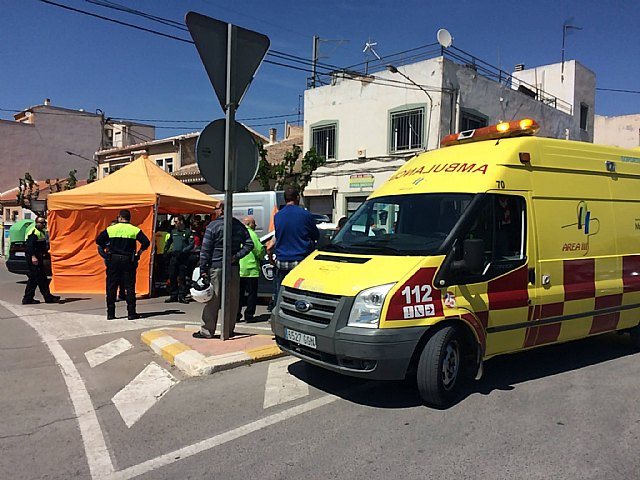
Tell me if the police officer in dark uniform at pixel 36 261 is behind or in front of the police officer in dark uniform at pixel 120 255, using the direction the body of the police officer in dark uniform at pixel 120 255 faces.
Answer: in front

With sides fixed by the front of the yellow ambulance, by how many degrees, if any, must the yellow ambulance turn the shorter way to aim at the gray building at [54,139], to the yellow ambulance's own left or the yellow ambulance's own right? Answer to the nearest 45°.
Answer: approximately 90° to the yellow ambulance's own right

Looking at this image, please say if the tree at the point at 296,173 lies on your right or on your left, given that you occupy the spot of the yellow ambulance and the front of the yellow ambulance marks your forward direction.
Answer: on your right

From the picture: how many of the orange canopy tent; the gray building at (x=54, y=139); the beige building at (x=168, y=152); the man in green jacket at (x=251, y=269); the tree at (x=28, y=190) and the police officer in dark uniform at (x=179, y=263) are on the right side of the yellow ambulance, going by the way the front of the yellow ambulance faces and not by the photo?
6

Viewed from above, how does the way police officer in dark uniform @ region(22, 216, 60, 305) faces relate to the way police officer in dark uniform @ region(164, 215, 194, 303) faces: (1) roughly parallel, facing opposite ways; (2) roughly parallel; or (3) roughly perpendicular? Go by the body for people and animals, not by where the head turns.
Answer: roughly perpendicular

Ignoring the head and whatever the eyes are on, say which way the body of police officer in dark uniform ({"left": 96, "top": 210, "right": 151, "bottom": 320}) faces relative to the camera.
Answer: away from the camera

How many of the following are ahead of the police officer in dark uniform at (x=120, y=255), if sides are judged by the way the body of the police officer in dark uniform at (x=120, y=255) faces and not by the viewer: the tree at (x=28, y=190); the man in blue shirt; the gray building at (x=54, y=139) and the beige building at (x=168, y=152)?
3

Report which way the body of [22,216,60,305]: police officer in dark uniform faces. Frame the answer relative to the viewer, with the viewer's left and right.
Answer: facing to the right of the viewer

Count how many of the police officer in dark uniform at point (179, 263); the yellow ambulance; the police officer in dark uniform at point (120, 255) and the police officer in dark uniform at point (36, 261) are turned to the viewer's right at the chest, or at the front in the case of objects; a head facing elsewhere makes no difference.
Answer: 1

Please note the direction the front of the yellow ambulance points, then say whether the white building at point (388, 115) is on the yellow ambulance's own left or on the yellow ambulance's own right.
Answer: on the yellow ambulance's own right

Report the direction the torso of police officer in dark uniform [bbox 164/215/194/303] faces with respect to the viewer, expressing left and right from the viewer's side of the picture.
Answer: facing the viewer

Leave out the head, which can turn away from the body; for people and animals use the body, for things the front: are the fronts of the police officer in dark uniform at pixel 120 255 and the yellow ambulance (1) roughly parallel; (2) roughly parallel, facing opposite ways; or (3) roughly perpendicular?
roughly perpendicular
